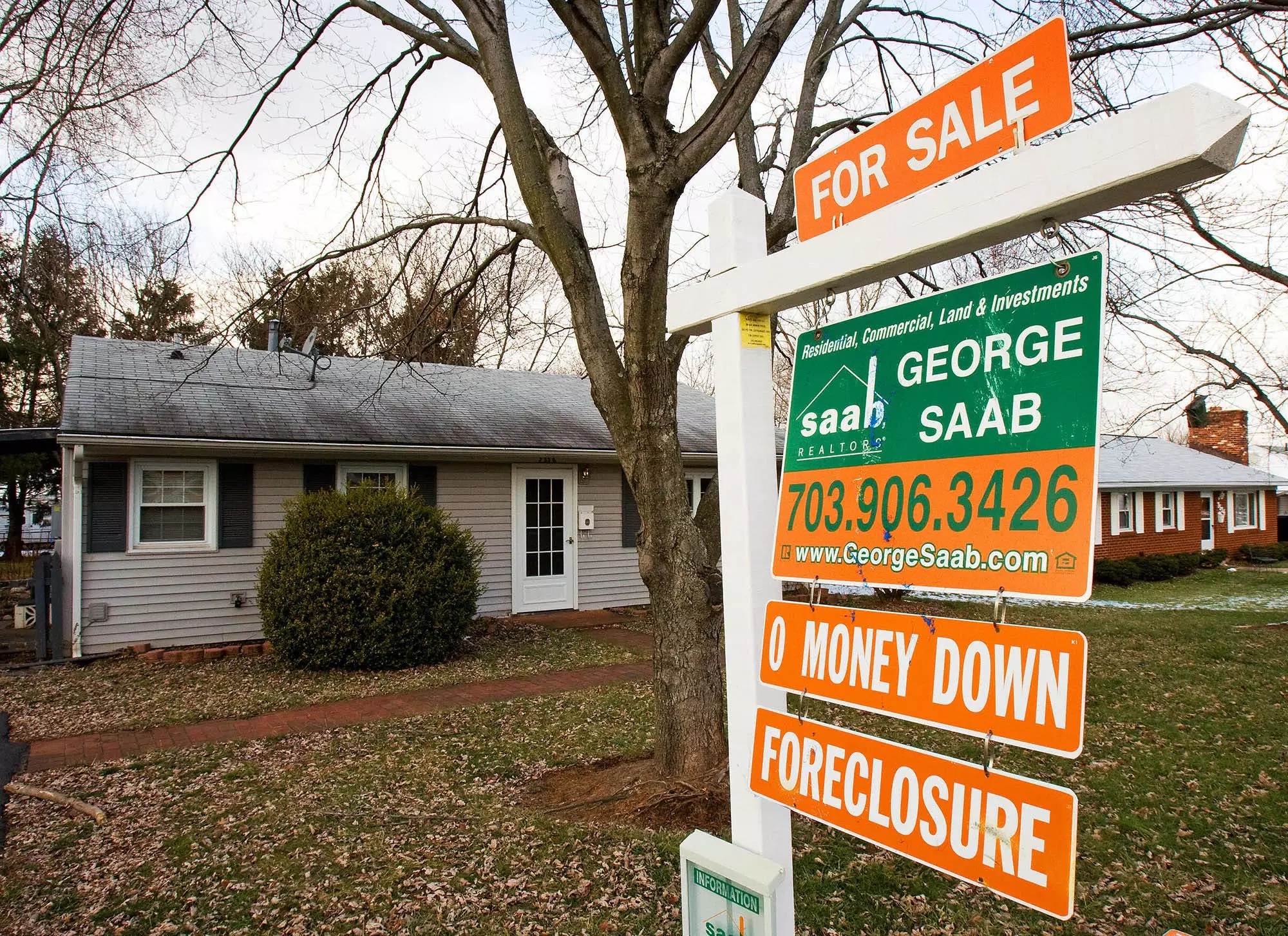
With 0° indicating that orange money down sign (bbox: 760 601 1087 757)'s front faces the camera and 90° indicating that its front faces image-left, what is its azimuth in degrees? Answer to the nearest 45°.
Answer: approximately 45°

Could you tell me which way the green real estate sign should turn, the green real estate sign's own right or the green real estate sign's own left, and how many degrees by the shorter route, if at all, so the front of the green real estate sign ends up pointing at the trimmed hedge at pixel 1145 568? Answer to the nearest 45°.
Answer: approximately 135° to the green real estate sign's own right

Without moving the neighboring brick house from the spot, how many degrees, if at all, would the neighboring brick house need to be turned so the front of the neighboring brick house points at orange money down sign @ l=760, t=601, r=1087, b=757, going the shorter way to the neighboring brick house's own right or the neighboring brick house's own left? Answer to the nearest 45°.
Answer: approximately 45° to the neighboring brick house's own right

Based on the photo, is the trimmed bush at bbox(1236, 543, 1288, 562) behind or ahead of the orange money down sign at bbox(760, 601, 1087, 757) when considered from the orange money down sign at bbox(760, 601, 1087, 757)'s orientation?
behind

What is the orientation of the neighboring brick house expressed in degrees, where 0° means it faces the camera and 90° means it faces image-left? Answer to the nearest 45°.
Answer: approximately 315°

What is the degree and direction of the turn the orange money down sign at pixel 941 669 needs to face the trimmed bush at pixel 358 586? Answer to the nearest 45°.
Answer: approximately 90° to its right

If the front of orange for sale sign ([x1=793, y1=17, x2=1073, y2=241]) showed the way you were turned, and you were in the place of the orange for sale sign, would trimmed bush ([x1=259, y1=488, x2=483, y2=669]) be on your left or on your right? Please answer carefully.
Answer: on your right

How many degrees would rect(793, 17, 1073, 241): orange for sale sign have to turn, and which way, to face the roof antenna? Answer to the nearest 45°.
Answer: approximately 90° to its right

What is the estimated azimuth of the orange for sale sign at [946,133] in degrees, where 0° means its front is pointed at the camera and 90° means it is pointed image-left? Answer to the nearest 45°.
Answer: approximately 45°
